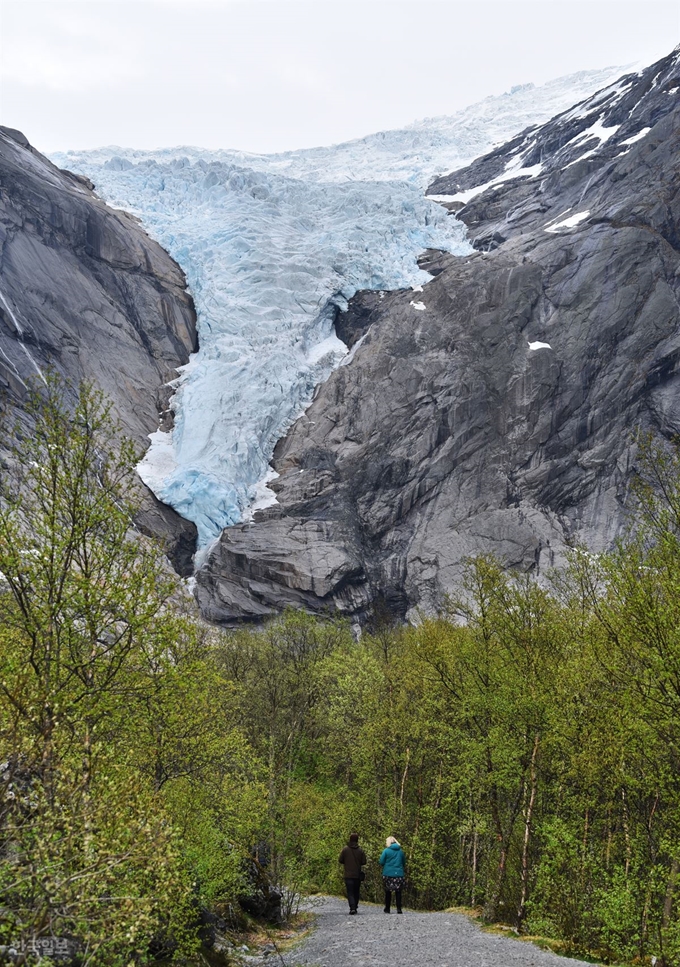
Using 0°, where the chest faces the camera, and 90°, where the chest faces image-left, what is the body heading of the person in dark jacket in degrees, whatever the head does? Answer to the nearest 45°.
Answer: approximately 180°
